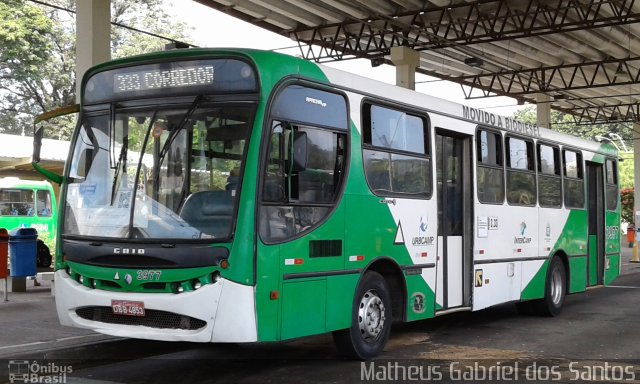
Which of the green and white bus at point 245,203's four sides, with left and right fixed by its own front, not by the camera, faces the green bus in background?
right

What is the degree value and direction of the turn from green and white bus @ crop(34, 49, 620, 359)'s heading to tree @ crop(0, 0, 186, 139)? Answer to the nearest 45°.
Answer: approximately 90° to its right

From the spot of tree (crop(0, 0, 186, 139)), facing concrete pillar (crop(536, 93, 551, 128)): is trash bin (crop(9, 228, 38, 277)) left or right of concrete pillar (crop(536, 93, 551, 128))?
right

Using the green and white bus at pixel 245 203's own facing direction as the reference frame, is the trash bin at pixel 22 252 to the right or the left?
on its right

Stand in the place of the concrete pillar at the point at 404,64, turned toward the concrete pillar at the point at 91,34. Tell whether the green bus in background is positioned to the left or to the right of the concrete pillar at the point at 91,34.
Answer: right

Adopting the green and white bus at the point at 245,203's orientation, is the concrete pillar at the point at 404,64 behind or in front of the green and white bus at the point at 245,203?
behind
